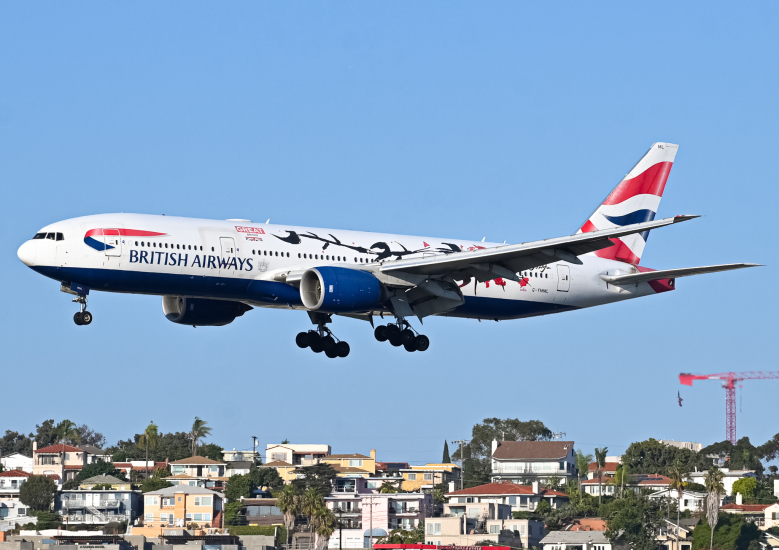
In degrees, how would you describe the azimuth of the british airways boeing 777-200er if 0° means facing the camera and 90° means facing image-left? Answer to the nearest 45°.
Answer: approximately 45°
